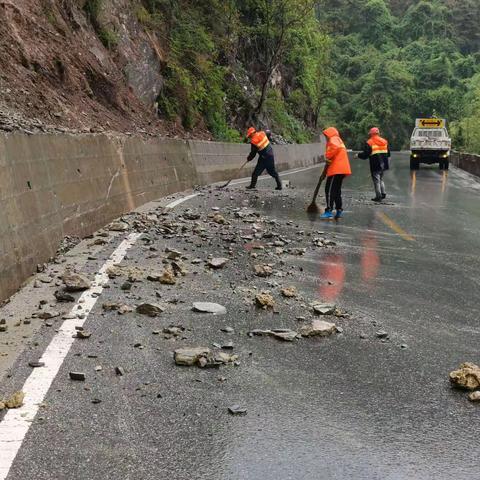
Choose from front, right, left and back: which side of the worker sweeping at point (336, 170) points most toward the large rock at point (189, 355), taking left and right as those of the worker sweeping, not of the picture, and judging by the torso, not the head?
left

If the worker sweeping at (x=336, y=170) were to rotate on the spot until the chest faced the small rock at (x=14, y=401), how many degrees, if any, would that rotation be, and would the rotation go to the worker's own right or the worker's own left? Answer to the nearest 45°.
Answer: approximately 90° to the worker's own left

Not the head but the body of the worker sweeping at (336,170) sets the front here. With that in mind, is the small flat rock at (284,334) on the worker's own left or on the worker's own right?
on the worker's own left

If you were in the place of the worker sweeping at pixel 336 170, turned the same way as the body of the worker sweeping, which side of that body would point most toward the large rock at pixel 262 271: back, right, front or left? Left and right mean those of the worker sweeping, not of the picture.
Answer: left

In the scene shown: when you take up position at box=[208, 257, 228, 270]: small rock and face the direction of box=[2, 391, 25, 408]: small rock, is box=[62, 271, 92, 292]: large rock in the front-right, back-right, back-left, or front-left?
front-right

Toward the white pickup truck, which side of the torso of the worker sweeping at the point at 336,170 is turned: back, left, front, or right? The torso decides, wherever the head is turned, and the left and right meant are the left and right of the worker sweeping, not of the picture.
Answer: right

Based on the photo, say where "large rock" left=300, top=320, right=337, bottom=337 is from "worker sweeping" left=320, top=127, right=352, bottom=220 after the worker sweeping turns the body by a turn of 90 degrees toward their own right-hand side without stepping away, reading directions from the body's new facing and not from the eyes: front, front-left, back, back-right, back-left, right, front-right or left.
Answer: back

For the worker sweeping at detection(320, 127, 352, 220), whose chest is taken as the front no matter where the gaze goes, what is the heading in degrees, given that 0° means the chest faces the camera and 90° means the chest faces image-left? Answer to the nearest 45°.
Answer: approximately 90°

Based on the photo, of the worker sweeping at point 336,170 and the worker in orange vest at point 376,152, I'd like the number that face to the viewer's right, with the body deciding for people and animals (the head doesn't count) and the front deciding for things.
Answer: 0

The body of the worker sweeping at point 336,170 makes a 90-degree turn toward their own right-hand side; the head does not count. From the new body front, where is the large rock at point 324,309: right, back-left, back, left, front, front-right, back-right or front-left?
back
